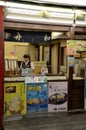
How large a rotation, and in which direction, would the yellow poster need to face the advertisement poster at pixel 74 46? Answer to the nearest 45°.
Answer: approximately 90° to its left

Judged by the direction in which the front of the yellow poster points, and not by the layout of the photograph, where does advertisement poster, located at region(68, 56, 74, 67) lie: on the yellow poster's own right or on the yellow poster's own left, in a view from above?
on the yellow poster's own left

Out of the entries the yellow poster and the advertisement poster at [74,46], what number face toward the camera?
2
